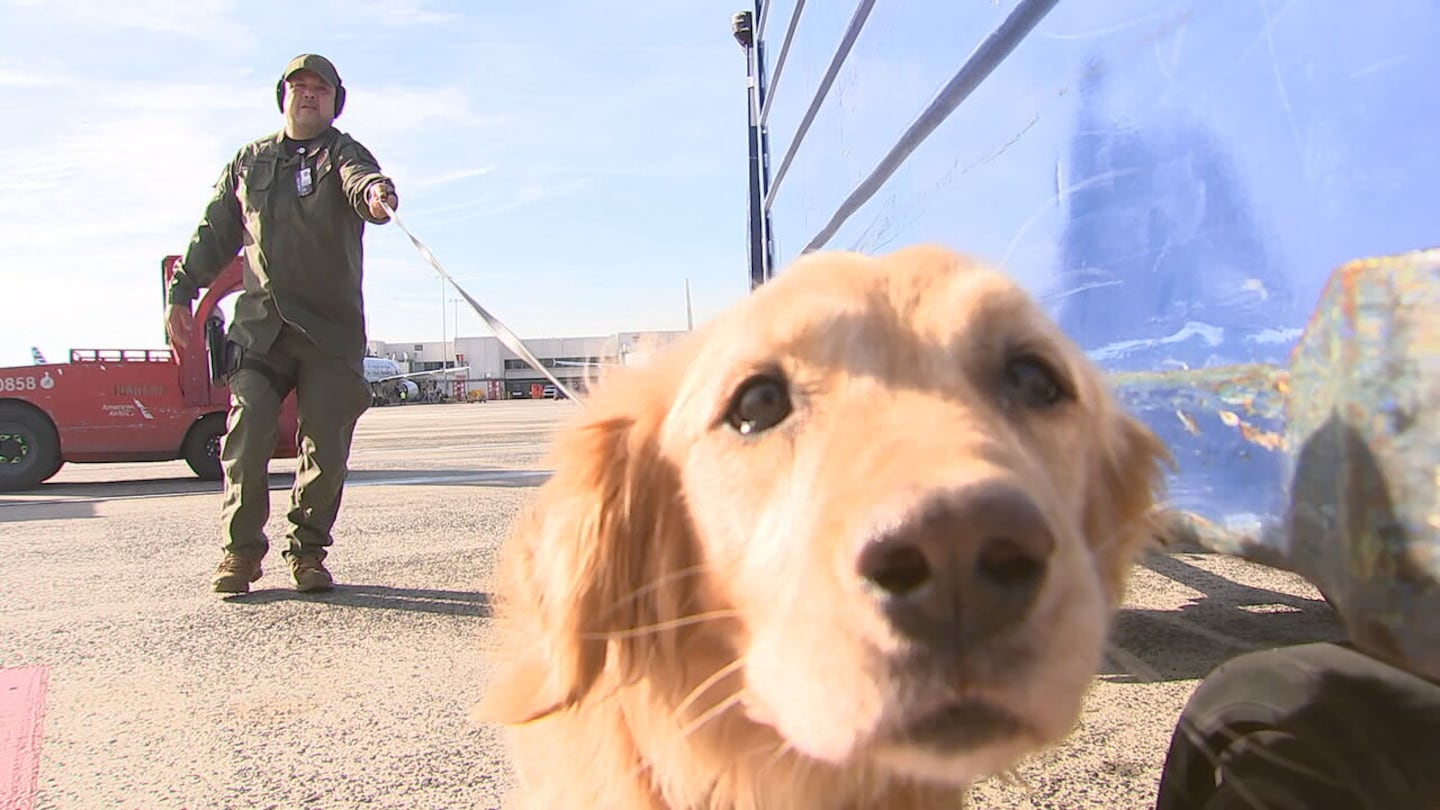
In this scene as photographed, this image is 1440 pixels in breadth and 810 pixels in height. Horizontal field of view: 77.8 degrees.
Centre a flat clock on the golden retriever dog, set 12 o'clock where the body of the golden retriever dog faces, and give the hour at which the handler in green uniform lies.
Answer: The handler in green uniform is roughly at 6 o'clock from the golden retriever dog.

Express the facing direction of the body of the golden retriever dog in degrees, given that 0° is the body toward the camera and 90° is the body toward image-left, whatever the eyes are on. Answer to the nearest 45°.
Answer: approximately 315°

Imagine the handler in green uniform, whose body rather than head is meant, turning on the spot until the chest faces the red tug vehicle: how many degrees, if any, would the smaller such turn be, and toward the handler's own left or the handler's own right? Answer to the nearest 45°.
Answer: approximately 180°

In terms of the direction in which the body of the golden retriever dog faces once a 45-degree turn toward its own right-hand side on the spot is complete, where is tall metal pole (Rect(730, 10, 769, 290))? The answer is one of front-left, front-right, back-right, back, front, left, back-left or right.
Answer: back

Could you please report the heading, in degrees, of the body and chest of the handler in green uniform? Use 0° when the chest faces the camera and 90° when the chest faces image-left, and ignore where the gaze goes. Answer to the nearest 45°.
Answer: approximately 0°

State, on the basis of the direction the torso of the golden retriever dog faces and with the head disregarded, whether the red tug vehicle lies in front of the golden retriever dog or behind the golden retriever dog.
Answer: behind
